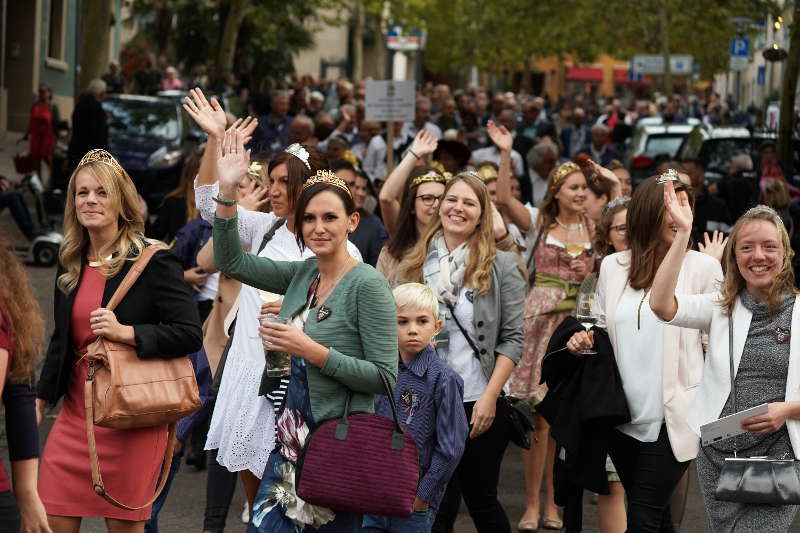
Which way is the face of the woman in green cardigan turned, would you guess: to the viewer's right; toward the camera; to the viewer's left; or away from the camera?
toward the camera

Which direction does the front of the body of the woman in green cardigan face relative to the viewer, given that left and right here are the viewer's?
facing the viewer and to the left of the viewer

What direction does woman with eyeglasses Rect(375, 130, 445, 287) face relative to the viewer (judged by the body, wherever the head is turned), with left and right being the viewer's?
facing the viewer and to the right of the viewer

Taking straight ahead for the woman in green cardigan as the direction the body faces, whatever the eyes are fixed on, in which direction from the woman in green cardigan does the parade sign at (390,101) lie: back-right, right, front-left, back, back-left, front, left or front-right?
back-right

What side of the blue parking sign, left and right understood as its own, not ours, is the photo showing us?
front

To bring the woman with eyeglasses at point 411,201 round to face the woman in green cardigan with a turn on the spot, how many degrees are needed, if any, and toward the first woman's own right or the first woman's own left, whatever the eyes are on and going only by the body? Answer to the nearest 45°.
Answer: approximately 45° to the first woman's own right

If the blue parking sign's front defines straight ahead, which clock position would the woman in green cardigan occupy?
The woman in green cardigan is roughly at 12 o'clock from the blue parking sign.

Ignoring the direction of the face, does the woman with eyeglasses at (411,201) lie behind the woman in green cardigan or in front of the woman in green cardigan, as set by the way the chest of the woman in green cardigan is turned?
behind

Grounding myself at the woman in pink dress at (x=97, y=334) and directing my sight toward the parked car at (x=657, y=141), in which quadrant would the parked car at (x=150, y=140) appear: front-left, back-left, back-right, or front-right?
front-left

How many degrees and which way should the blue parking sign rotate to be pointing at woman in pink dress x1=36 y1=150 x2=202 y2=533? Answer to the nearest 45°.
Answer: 0° — it already faces them

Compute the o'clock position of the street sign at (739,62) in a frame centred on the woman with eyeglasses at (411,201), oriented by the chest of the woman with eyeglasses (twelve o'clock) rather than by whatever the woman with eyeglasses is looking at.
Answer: The street sign is roughly at 8 o'clock from the woman with eyeglasses.
